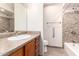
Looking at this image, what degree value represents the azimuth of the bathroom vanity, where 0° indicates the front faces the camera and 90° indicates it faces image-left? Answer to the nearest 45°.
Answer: approximately 315°

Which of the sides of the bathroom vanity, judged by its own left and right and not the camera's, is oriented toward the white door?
left
